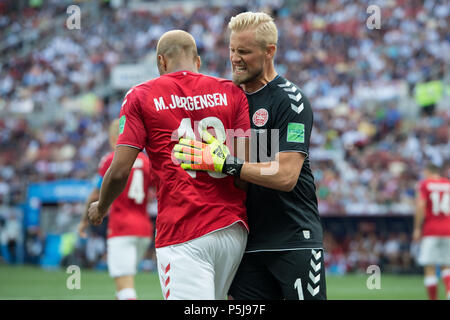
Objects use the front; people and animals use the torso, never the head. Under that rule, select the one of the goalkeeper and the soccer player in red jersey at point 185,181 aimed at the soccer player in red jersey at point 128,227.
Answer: the soccer player in red jersey at point 185,181

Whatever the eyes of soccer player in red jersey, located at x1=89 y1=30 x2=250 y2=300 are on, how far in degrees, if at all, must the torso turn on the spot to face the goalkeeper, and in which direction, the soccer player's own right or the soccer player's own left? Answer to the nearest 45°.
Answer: approximately 45° to the soccer player's own right

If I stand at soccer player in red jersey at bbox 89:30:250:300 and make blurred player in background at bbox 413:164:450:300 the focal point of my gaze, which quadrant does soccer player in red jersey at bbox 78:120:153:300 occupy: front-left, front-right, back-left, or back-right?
front-left

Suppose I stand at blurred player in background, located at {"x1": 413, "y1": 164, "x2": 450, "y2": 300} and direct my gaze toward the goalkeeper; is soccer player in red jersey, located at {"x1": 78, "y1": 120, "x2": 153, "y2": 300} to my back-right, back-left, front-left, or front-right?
front-right

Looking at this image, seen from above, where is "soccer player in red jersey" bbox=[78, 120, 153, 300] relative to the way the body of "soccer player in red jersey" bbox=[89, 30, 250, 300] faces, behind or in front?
in front

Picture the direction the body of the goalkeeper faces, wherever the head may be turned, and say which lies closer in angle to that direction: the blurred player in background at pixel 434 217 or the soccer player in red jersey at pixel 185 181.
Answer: the soccer player in red jersey

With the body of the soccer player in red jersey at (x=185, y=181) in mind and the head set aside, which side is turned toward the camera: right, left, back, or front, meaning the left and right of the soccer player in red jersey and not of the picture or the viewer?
back

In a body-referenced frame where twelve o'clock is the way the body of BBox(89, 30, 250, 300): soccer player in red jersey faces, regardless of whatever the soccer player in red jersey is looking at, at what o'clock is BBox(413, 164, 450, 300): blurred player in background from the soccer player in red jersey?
The blurred player in background is roughly at 1 o'clock from the soccer player in red jersey.

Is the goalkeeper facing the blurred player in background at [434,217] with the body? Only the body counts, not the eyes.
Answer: no

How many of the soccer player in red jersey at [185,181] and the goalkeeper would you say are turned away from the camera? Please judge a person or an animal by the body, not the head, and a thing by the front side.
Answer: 1

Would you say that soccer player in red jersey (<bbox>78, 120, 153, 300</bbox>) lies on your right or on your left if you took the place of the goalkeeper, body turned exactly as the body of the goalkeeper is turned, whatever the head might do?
on your right

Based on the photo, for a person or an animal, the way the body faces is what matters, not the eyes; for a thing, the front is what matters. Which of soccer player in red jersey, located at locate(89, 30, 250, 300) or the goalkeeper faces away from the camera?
the soccer player in red jersey

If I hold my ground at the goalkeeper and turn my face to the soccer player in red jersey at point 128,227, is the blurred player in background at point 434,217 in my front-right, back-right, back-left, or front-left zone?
front-right

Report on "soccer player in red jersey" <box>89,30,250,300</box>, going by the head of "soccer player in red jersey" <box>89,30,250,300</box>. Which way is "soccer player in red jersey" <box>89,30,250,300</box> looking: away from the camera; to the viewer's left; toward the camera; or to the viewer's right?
away from the camera

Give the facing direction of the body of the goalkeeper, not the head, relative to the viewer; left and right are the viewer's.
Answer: facing the viewer and to the left of the viewer
